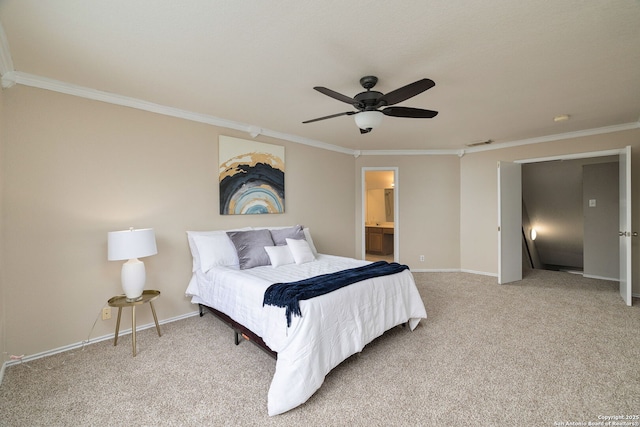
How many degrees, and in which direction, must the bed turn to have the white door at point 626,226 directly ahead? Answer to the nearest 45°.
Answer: approximately 45° to its left

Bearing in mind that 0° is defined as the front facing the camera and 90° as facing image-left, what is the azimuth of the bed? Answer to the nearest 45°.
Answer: approximately 315°

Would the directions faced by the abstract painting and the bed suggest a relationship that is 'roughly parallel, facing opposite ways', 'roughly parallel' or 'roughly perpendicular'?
roughly parallel

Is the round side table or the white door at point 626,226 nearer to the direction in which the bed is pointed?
the white door

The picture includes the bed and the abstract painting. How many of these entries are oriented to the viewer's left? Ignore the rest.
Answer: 0

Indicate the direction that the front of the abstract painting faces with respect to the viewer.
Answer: facing the viewer and to the right of the viewer

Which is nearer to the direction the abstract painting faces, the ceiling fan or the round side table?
the ceiling fan

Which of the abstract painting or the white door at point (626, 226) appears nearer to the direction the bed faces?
the white door

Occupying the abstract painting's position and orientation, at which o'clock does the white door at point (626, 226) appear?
The white door is roughly at 11 o'clock from the abstract painting.

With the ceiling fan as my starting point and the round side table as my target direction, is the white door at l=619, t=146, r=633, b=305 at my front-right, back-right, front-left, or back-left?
back-right
